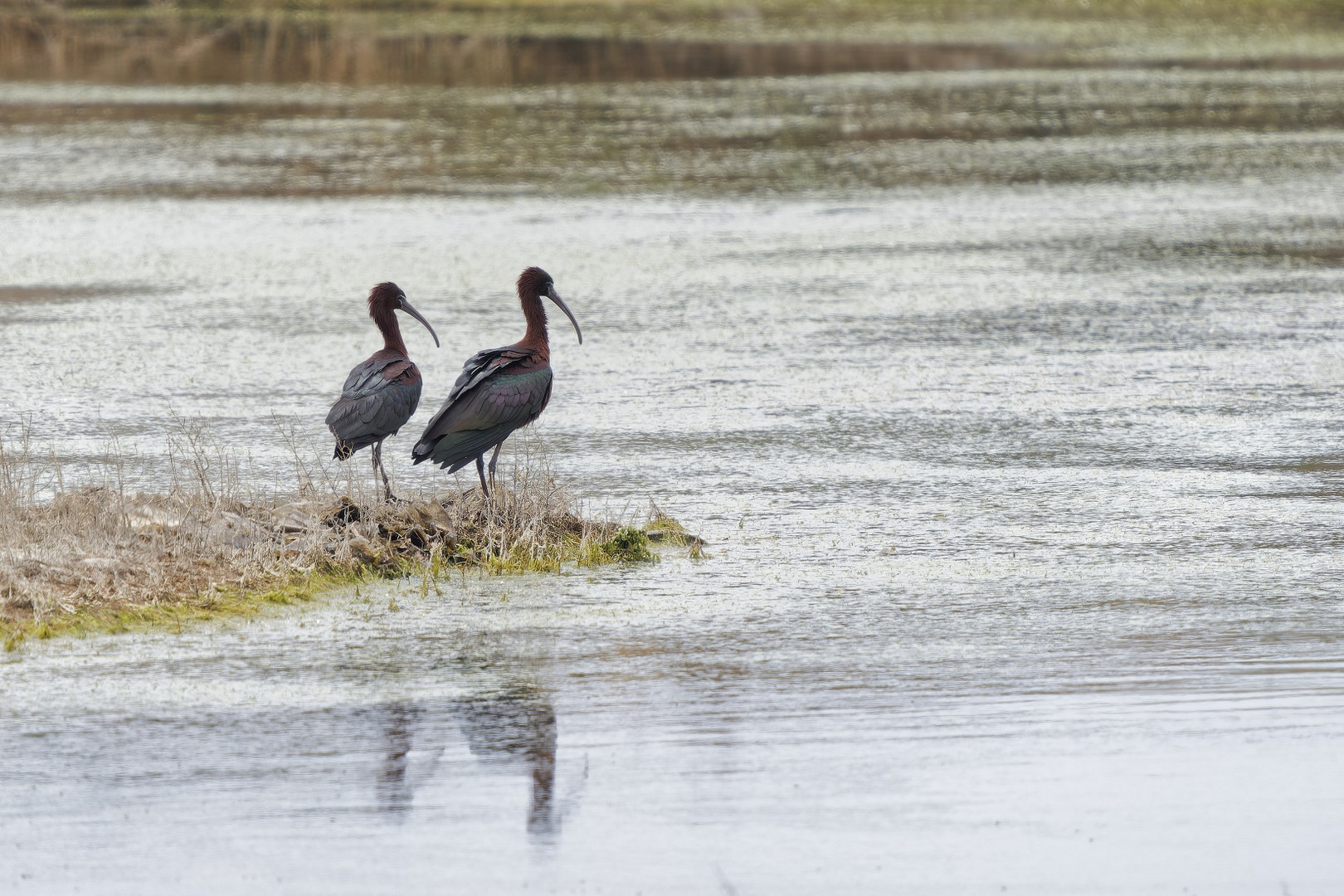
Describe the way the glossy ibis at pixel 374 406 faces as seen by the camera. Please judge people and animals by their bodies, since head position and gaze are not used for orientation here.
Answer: facing away from the viewer and to the right of the viewer
